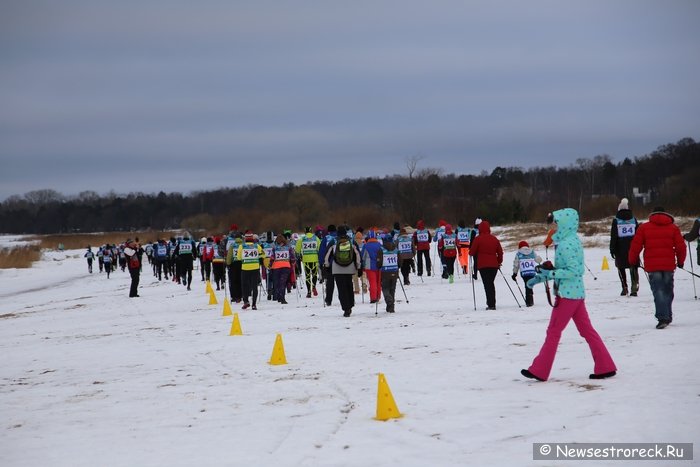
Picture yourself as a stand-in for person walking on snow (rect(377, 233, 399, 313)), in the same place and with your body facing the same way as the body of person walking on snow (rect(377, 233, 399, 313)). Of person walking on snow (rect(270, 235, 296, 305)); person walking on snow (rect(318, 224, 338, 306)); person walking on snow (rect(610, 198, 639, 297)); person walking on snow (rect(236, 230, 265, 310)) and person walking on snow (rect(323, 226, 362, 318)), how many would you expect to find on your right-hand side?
1

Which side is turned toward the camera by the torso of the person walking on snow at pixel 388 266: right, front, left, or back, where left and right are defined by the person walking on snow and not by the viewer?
back

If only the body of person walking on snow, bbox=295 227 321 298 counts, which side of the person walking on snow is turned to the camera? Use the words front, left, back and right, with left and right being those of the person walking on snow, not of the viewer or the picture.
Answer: back

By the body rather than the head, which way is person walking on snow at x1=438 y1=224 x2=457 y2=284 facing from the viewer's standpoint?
away from the camera

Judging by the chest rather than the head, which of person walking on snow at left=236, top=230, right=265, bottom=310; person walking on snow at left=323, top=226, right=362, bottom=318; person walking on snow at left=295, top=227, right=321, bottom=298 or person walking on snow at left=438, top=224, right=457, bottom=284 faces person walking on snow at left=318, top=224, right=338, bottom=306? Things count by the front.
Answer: person walking on snow at left=323, top=226, right=362, bottom=318

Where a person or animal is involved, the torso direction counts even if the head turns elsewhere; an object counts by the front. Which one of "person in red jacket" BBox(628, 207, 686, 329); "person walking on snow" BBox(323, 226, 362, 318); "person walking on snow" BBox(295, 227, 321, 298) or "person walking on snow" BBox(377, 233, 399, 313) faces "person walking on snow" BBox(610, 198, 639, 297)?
the person in red jacket

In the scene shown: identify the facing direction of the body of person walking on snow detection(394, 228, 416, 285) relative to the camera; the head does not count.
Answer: away from the camera

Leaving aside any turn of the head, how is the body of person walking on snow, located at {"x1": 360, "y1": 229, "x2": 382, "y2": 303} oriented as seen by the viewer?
away from the camera

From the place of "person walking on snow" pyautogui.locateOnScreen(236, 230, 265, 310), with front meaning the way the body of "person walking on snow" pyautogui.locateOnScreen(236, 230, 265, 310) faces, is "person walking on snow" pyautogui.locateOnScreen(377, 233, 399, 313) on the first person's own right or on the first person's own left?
on the first person's own right

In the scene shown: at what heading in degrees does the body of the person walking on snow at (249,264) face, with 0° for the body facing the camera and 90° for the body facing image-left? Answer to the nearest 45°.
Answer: approximately 180°

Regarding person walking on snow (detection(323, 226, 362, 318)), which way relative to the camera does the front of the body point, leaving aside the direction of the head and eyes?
away from the camera

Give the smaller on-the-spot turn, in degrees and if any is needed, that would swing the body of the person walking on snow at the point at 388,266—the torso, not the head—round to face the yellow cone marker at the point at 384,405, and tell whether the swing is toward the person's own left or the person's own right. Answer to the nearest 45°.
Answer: approximately 180°
